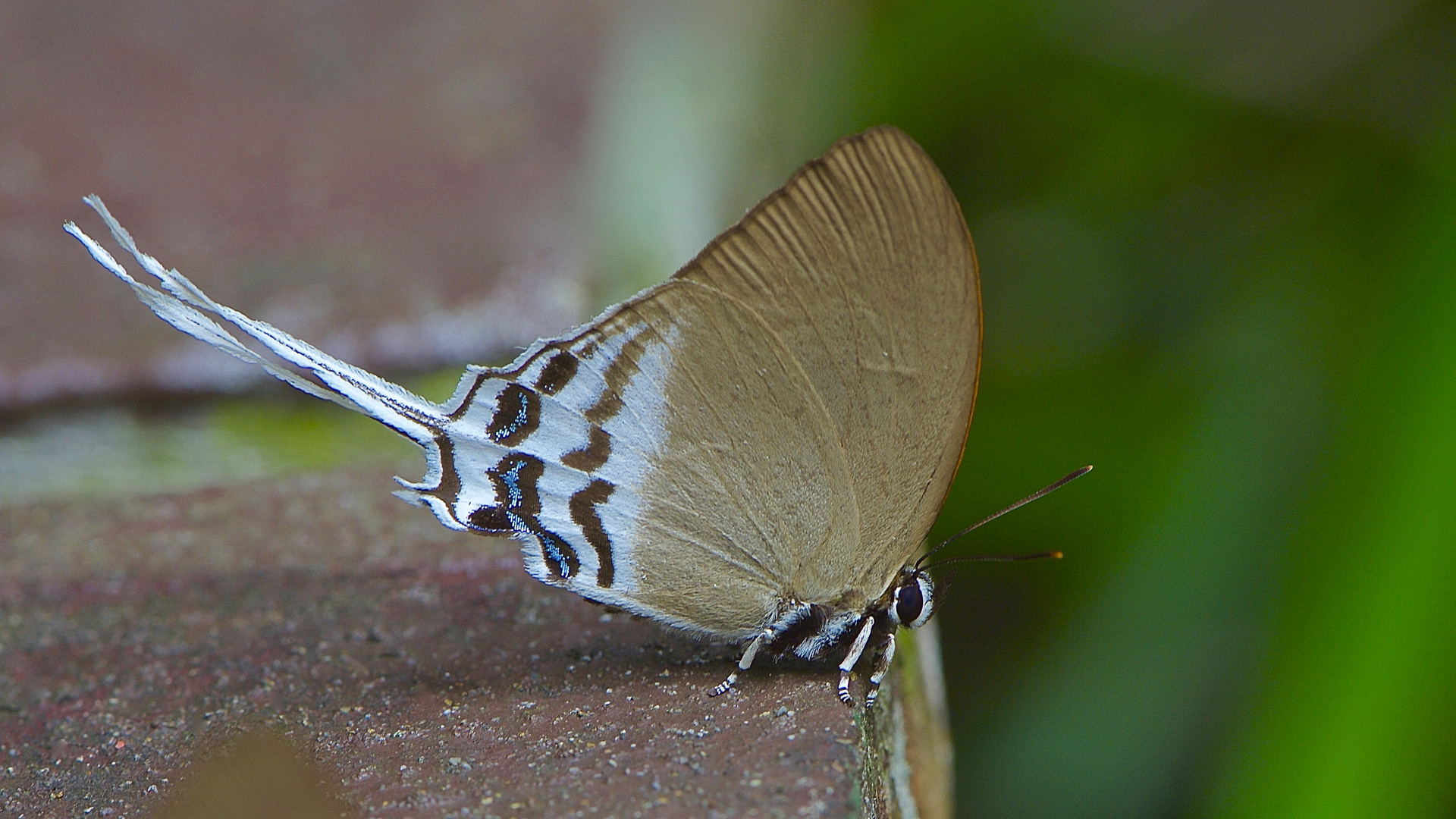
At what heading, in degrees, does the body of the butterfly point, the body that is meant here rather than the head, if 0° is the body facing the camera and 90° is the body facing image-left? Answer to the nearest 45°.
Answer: approximately 270°
